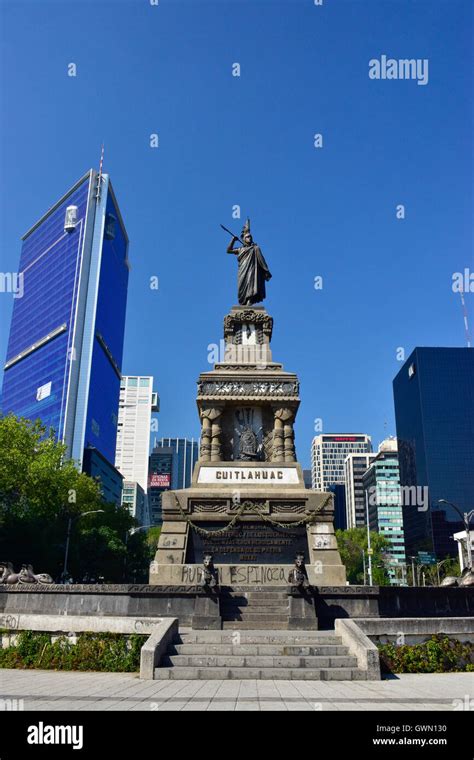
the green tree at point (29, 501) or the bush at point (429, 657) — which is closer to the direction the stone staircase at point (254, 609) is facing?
the bush

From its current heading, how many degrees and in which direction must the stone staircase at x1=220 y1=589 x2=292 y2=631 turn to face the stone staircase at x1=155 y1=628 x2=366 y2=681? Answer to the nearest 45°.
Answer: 0° — it already faces it

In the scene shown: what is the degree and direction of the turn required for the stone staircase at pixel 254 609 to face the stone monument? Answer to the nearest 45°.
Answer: approximately 180°

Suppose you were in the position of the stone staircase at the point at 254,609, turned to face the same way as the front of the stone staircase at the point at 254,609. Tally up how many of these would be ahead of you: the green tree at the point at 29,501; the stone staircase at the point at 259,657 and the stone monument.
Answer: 1

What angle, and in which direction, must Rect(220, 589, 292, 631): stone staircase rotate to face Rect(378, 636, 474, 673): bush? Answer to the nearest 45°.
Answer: approximately 45° to its left

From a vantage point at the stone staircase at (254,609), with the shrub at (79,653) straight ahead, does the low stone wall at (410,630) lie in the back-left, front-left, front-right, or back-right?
back-left

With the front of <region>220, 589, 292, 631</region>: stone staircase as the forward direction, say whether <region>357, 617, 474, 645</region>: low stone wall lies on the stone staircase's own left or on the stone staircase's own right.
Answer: on the stone staircase's own left

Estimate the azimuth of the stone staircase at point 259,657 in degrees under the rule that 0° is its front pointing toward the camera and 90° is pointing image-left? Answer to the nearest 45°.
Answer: approximately 0°

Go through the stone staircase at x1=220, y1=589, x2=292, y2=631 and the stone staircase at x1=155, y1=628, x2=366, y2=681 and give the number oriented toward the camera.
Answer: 2

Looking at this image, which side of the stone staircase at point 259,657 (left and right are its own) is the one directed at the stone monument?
back
